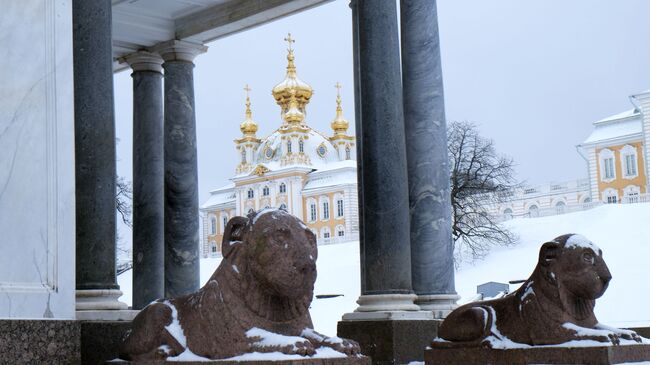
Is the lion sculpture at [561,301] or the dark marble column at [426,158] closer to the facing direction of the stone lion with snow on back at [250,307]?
the lion sculpture

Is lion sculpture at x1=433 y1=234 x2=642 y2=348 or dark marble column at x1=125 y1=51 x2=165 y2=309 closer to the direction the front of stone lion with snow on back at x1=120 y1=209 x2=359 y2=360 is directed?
the lion sculpture

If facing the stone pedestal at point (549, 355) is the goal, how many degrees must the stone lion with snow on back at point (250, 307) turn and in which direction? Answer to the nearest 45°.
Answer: approximately 90° to its left

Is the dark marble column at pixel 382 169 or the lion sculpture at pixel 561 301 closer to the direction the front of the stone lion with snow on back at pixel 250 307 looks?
the lion sculpture

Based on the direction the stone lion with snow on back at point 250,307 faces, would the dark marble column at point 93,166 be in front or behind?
behind

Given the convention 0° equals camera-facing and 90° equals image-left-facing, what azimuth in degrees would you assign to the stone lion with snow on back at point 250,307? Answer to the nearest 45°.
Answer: approximately 315°

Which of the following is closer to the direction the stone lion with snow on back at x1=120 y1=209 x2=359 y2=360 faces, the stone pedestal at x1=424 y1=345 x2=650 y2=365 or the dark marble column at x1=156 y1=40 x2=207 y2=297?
the stone pedestal

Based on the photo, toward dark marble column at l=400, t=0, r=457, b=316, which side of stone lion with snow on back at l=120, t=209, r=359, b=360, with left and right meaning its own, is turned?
left

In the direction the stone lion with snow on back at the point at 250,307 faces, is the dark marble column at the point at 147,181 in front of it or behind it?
behind

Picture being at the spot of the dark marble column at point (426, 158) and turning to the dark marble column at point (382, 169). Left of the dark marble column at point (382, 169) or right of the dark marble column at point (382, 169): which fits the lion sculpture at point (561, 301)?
left
